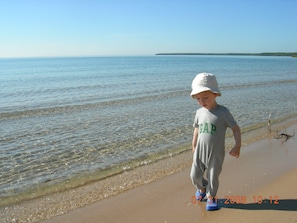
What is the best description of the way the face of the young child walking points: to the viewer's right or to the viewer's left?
to the viewer's left

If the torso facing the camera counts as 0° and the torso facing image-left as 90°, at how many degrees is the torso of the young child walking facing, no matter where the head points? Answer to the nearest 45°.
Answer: approximately 45°
